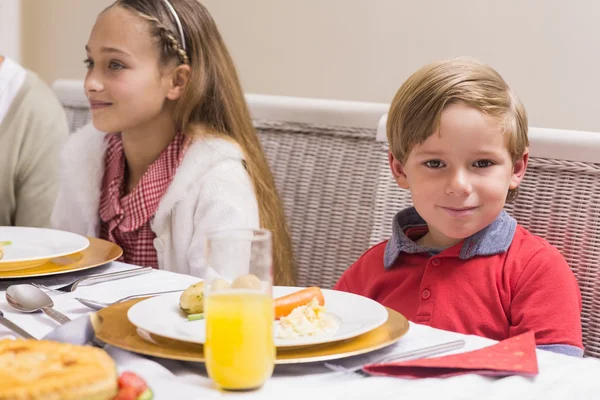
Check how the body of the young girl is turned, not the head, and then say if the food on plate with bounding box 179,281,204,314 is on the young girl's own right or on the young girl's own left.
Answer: on the young girl's own left

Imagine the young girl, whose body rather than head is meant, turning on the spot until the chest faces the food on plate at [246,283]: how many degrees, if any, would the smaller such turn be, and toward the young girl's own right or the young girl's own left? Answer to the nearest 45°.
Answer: approximately 45° to the young girl's own left

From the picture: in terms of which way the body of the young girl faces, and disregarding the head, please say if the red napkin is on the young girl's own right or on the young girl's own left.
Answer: on the young girl's own left

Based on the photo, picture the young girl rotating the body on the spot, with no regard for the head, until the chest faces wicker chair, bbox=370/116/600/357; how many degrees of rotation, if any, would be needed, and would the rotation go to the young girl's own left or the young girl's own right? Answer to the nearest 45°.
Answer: approximately 90° to the young girl's own left

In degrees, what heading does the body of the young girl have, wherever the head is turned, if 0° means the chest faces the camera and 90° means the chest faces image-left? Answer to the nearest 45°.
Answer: approximately 45°

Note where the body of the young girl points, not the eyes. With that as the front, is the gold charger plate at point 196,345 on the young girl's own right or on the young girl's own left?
on the young girl's own left

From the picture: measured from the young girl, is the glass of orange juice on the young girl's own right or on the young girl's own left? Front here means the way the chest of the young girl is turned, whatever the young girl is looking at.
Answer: on the young girl's own left
